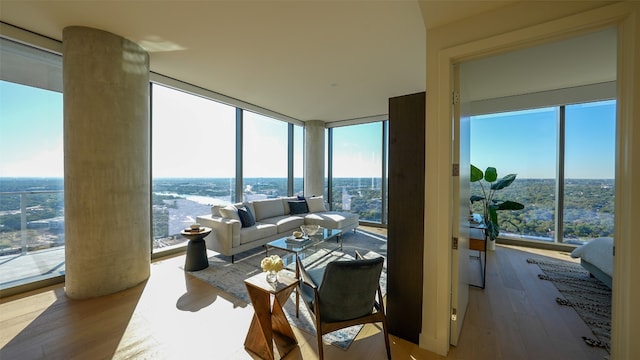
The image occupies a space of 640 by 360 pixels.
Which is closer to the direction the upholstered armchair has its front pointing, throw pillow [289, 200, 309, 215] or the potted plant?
the throw pillow

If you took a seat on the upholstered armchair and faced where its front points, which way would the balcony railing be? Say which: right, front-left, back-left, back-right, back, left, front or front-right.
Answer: front-left

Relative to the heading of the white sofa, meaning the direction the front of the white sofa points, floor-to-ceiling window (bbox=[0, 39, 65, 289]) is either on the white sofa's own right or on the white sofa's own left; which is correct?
on the white sofa's own right

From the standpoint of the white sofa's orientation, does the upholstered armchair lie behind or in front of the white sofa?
in front

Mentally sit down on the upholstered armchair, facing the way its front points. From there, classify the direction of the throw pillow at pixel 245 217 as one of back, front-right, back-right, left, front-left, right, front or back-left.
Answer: front

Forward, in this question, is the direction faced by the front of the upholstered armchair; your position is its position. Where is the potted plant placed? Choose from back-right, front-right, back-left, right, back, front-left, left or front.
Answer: right

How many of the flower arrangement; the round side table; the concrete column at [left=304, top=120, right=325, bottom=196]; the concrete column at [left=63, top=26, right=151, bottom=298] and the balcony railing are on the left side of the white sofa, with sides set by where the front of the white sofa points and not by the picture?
1

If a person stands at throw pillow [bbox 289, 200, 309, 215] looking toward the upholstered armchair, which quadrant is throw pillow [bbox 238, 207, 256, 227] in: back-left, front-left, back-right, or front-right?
front-right

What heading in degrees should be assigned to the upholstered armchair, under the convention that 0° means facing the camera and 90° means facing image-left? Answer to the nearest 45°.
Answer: approximately 135°

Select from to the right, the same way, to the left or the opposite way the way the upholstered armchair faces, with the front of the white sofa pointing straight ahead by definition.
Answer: the opposite way
